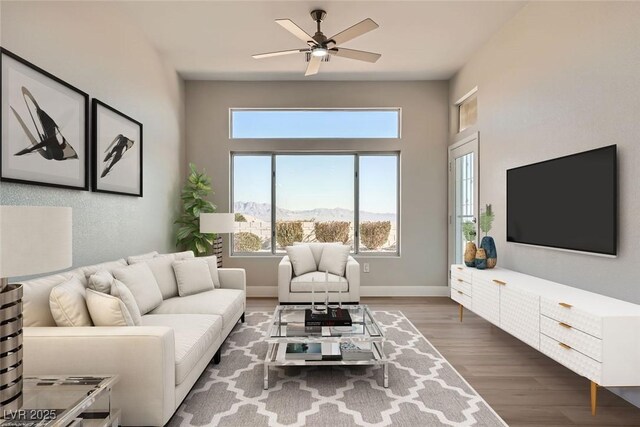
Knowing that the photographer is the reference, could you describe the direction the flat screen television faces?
facing the viewer and to the left of the viewer

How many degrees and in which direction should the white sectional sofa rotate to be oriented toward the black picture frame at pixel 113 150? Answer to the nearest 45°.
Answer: approximately 135° to its left

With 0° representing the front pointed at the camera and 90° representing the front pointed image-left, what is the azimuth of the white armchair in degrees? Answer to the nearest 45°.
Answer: approximately 0°

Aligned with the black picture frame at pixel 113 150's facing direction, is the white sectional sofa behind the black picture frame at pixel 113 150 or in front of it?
in front

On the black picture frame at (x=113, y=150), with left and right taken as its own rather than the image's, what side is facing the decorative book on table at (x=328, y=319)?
front

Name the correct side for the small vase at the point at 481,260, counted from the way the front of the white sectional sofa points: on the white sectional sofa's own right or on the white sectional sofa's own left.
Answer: on the white sectional sofa's own left

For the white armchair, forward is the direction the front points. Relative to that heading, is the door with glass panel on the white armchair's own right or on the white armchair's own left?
on the white armchair's own left

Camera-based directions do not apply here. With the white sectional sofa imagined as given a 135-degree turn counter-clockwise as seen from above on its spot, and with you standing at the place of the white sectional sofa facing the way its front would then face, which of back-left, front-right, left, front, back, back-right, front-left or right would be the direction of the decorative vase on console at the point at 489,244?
right

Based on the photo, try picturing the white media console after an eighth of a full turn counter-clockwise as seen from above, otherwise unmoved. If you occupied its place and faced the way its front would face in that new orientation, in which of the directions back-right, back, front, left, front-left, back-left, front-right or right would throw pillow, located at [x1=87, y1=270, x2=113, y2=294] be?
front-right

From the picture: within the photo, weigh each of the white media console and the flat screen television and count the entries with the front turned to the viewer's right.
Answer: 0

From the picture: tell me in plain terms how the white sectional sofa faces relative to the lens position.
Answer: facing the viewer and to the right of the viewer

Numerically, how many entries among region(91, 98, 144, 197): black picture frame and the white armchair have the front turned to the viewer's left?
0

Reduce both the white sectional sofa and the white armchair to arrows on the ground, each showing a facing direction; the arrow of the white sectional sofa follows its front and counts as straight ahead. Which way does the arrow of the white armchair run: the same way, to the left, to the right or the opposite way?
to the right

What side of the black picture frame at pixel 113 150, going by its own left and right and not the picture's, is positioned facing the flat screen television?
front

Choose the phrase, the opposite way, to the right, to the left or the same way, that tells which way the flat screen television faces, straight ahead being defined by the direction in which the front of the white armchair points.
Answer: to the right

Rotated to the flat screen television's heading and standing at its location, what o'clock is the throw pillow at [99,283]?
The throw pillow is roughly at 12 o'clock from the flat screen television.
